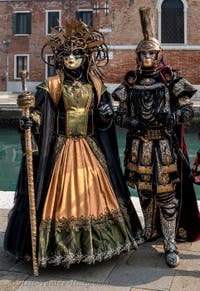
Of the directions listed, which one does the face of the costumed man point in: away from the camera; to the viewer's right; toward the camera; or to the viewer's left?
toward the camera

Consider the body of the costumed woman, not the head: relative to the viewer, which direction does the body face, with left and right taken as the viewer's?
facing the viewer
